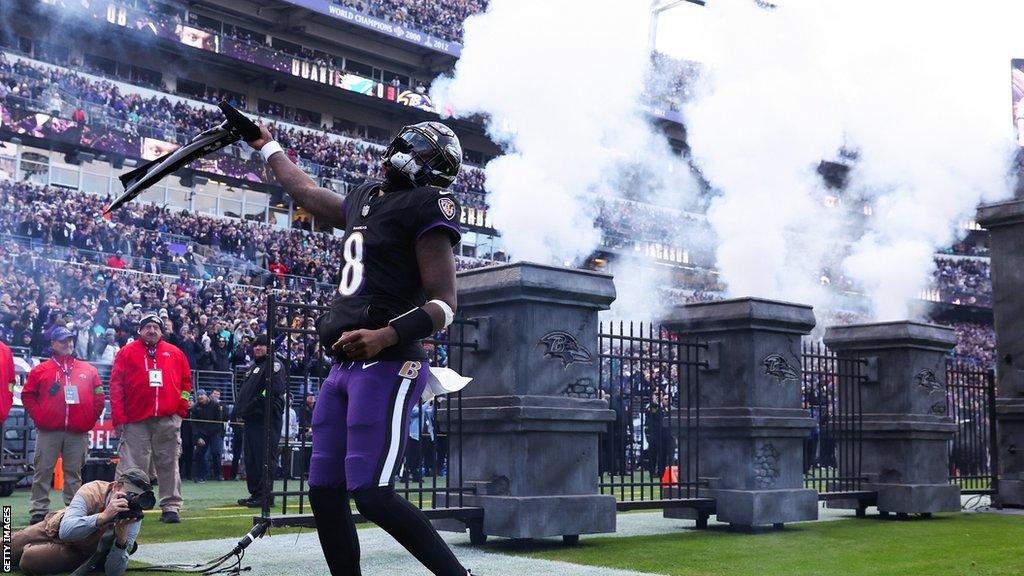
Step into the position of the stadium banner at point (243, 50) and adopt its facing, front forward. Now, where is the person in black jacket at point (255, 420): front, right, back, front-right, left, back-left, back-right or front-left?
front-right

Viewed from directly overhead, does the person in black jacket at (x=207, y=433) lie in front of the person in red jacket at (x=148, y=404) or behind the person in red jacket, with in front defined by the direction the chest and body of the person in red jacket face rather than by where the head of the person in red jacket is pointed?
behind

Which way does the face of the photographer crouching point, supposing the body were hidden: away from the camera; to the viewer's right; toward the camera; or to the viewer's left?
to the viewer's right

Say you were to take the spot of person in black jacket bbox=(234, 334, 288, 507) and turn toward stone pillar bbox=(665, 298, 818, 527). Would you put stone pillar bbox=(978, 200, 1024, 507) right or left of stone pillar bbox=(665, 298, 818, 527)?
left

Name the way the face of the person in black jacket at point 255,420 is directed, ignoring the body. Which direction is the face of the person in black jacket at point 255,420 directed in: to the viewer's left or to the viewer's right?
to the viewer's left

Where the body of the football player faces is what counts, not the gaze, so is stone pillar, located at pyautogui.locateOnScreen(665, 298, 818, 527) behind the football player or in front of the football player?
behind

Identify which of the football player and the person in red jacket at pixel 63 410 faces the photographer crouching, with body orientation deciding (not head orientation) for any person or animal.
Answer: the person in red jacket

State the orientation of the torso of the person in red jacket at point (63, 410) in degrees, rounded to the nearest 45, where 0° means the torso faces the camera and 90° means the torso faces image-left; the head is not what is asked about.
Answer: approximately 0°

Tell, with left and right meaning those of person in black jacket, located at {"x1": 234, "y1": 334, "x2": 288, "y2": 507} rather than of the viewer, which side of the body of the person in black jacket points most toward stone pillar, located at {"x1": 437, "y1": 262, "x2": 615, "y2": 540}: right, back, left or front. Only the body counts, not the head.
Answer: left

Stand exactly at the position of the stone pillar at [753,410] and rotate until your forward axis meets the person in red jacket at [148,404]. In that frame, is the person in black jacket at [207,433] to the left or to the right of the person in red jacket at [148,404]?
right
